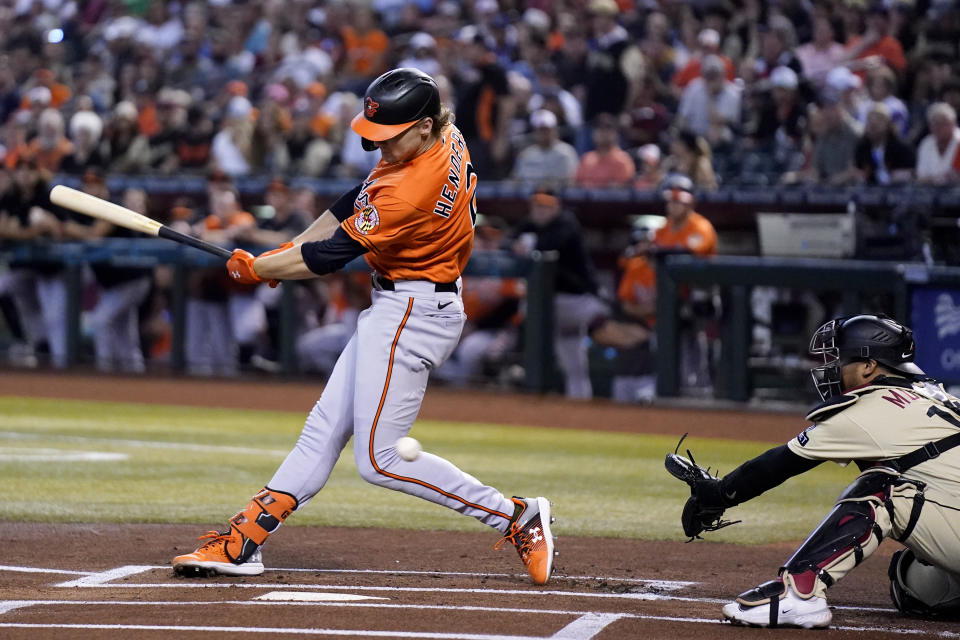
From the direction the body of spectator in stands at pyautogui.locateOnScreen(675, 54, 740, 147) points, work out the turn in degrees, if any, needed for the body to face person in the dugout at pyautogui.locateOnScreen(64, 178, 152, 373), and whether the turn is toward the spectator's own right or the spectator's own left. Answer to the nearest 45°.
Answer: approximately 90° to the spectator's own right

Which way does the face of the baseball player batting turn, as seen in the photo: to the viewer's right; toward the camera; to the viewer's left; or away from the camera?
to the viewer's left

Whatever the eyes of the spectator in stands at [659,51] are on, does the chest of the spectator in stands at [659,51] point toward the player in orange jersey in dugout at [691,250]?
yes

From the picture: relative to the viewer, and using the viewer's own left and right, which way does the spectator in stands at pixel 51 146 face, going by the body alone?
facing the viewer

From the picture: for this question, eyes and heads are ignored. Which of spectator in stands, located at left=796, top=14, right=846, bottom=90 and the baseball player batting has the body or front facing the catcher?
the spectator in stands

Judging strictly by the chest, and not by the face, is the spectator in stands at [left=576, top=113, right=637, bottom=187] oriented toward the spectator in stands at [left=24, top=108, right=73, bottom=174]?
no

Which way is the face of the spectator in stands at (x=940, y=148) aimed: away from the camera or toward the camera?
toward the camera

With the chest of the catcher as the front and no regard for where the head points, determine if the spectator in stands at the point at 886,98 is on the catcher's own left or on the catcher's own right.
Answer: on the catcher's own right

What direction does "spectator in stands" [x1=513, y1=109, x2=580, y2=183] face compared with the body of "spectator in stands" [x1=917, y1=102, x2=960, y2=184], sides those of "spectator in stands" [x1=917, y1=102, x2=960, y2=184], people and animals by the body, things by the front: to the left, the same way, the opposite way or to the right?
the same way

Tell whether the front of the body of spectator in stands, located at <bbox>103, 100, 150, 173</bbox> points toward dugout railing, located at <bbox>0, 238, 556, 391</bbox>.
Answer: yes

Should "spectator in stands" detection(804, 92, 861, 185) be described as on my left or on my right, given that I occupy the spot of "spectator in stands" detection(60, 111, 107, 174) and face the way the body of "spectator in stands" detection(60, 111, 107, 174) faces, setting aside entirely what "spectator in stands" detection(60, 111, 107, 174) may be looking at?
on my left

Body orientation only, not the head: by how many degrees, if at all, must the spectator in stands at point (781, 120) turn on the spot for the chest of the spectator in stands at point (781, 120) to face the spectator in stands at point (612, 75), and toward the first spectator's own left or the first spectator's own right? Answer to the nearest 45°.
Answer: approximately 135° to the first spectator's own right

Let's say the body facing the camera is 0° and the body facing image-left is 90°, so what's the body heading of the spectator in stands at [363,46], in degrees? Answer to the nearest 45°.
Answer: approximately 0°

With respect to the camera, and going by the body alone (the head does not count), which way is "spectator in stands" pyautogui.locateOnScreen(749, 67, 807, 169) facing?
toward the camera

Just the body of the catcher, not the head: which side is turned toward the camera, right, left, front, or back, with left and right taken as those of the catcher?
left

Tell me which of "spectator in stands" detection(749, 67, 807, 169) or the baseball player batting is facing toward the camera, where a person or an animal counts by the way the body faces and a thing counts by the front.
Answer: the spectator in stands

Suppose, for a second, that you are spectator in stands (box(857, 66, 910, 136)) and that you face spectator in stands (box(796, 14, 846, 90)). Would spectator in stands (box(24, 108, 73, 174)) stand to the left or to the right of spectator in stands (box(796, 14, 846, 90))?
left

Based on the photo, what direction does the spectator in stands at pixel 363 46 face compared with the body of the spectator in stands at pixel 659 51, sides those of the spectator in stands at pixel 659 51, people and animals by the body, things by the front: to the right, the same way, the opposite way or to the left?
the same way

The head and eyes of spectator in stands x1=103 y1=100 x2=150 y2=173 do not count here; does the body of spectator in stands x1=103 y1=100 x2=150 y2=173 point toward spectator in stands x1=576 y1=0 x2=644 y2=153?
no

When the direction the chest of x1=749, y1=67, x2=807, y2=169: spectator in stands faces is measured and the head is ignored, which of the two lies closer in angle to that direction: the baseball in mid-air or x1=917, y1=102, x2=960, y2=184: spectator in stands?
the baseball in mid-air

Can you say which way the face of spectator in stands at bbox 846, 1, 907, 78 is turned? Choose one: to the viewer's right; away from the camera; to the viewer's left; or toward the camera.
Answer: toward the camera
